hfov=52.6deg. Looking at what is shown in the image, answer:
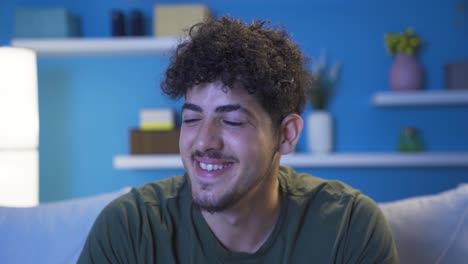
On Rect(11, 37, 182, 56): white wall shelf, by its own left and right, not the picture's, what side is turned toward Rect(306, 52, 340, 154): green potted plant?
left

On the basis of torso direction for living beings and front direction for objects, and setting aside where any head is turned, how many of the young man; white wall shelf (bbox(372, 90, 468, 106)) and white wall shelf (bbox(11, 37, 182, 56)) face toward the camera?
3

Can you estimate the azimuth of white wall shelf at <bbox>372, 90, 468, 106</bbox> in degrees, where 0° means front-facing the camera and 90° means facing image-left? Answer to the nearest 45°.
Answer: approximately 0°

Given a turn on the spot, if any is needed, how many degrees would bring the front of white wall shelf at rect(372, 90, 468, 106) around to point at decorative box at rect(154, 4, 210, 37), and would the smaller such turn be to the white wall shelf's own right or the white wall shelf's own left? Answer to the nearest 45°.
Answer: approximately 90° to the white wall shelf's own right

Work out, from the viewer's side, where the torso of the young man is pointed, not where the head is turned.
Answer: toward the camera

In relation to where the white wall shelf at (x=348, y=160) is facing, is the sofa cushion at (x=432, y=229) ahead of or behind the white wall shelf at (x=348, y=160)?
ahead

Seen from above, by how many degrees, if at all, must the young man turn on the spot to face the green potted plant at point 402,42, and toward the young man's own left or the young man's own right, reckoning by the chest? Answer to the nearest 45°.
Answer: approximately 135° to the young man's own left

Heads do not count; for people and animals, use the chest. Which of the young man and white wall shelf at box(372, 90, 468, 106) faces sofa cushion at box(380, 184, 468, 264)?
the white wall shelf

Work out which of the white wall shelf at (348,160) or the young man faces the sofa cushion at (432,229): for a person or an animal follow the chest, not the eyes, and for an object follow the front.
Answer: the white wall shelf

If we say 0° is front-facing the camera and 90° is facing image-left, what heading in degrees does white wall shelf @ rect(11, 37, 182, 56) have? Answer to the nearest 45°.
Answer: approximately 0°

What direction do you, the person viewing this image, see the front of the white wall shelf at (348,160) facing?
facing the viewer

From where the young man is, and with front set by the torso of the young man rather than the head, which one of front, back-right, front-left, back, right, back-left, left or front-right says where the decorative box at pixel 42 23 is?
back-right
